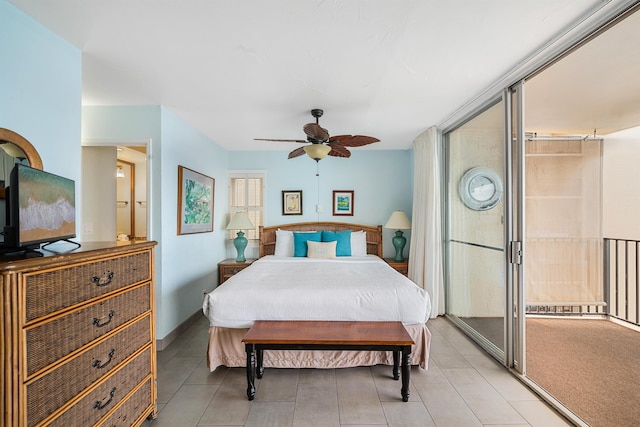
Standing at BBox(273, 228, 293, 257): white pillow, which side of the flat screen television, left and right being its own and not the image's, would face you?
left

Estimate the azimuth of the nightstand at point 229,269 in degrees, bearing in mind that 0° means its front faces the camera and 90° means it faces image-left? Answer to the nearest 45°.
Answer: approximately 0°

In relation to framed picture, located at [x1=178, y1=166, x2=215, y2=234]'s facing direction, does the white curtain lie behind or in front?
in front

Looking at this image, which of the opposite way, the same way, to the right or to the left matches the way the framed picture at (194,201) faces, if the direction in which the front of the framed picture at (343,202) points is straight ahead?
to the left

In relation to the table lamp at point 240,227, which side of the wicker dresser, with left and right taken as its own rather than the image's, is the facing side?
left

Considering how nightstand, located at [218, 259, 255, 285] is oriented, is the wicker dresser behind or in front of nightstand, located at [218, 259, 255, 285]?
in front

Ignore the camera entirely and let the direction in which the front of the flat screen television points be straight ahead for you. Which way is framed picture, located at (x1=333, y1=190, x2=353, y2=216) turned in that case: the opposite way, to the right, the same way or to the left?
to the right

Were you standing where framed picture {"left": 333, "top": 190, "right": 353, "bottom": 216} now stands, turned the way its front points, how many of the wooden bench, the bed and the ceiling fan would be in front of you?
3

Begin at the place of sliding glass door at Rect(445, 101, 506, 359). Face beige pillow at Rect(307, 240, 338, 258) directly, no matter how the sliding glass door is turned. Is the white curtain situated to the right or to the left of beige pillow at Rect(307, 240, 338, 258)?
right

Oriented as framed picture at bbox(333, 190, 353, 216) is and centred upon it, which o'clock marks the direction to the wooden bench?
The wooden bench is roughly at 12 o'clock from the framed picture.

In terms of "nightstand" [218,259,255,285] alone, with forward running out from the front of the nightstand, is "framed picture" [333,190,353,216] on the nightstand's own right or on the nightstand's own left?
on the nightstand's own left

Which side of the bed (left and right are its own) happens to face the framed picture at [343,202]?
back

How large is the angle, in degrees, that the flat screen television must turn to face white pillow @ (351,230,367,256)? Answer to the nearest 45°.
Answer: approximately 45° to its left
